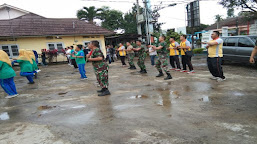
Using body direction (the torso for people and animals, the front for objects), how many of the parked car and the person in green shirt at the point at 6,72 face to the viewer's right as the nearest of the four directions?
1

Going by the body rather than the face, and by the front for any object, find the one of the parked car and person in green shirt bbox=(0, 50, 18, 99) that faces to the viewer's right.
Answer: the parked car

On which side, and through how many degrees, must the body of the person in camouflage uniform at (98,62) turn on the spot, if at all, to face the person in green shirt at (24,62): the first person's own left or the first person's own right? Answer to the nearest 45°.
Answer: approximately 45° to the first person's own right
